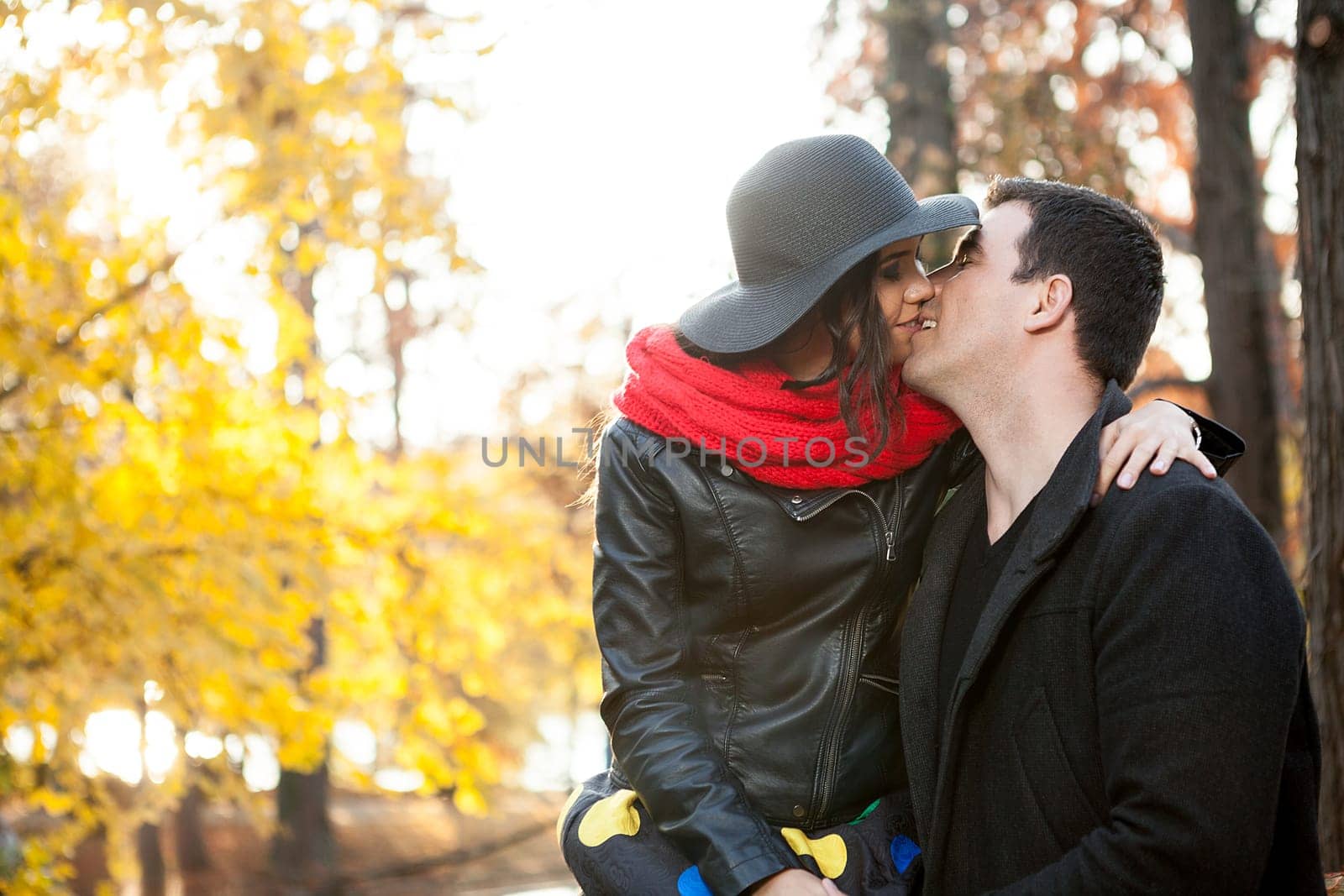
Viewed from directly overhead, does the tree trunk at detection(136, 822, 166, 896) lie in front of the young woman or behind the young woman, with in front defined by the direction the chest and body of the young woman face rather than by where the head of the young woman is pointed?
behind

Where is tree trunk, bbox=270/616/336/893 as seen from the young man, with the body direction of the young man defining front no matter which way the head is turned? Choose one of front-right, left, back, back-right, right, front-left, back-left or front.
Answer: right

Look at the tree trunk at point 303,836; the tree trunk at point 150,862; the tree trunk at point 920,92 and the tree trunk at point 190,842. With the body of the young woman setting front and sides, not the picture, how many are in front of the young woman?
0

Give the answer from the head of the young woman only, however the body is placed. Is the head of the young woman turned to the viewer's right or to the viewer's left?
to the viewer's right

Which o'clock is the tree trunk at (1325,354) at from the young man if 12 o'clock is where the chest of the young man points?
The tree trunk is roughly at 5 o'clock from the young man.

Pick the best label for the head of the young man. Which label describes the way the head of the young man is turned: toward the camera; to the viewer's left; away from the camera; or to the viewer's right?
to the viewer's left

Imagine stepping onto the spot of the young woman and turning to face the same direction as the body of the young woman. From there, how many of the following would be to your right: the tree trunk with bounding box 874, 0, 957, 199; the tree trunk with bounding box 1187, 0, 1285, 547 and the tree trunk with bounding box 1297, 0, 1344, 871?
0

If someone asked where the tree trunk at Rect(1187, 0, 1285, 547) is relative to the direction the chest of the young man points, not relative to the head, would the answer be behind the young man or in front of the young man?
behind

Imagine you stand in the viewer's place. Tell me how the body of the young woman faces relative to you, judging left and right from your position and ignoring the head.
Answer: facing the viewer and to the right of the viewer

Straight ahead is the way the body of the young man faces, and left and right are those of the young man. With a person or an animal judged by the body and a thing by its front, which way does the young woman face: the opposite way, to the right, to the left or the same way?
to the left

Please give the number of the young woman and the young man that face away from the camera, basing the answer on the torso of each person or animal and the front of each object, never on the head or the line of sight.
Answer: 0

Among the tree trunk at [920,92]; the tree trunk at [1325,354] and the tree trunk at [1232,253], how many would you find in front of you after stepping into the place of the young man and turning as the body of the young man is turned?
0

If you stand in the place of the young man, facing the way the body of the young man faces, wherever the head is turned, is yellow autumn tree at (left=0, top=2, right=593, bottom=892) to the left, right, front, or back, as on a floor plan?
right

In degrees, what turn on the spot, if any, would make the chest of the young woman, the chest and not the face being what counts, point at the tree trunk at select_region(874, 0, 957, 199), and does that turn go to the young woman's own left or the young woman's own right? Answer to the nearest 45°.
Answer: approximately 135° to the young woman's own left

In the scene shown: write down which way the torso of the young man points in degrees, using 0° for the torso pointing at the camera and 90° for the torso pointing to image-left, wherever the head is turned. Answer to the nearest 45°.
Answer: approximately 45°
